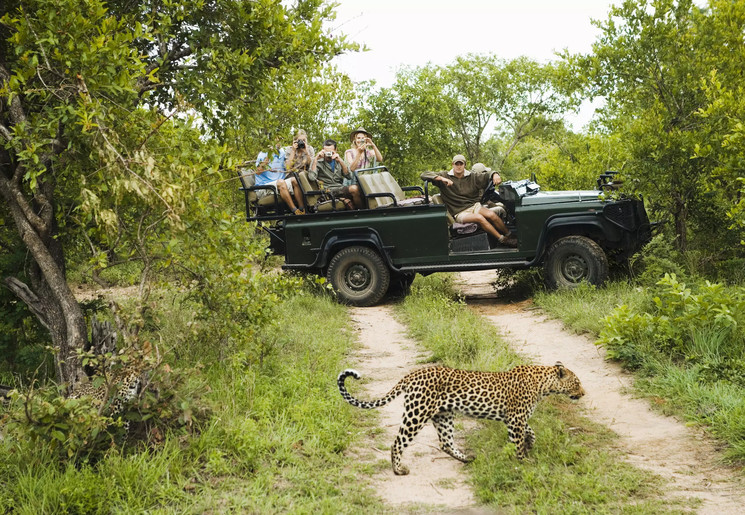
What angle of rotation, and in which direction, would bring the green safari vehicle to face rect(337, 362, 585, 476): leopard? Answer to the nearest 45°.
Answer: approximately 90° to its right

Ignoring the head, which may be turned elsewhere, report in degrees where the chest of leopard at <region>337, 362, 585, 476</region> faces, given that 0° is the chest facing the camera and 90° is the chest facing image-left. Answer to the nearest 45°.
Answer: approximately 270°

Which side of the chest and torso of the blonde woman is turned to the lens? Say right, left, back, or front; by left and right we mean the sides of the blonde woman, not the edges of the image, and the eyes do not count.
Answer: front

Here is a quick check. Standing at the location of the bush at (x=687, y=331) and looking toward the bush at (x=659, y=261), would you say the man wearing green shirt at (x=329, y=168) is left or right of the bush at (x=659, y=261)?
left

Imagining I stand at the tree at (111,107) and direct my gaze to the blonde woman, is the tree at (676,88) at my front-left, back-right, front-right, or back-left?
front-right

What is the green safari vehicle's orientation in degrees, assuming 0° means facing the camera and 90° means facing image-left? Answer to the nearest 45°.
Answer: approximately 270°

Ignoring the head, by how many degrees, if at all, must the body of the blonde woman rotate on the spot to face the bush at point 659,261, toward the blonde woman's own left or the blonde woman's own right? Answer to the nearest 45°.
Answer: approximately 45° to the blonde woman's own left

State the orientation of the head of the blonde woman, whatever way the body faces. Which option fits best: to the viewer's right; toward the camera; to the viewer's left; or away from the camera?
toward the camera

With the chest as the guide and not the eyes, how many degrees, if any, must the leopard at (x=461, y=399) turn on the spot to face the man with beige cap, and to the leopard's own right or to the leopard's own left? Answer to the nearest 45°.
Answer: approximately 90° to the leopard's own left

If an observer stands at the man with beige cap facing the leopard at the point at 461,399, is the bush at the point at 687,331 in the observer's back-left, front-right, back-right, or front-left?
front-left

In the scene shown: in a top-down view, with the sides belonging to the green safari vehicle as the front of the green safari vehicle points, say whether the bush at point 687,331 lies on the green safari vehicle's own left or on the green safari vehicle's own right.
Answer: on the green safari vehicle's own right

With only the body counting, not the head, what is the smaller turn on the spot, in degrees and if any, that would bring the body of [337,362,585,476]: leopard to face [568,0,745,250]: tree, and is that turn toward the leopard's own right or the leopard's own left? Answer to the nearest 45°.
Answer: approximately 45° to the leopard's own left

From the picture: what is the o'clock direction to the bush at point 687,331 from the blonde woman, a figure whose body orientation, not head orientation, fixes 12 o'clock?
The bush is roughly at 11 o'clock from the blonde woman.
